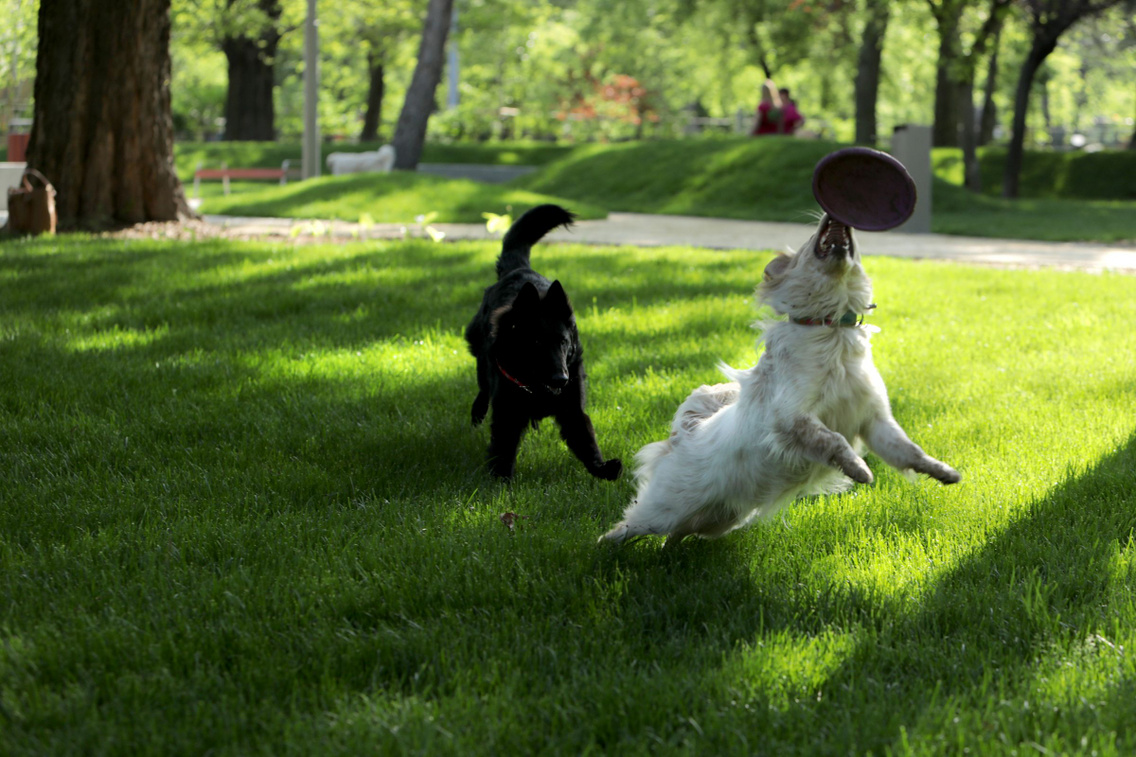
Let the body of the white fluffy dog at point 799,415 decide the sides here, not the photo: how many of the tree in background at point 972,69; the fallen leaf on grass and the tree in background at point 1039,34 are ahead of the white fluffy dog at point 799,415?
0

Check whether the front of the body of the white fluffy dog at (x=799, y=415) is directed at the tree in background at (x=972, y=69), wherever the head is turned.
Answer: no

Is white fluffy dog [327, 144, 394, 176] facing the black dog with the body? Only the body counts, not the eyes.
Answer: no

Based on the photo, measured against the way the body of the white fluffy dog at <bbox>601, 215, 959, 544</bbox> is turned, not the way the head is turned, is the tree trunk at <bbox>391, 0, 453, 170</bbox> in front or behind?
behind

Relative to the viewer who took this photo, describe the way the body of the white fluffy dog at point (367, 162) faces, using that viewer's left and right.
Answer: facing to the right of the viewer

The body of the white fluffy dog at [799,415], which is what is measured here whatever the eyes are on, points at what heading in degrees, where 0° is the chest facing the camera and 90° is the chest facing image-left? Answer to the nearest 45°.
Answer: approximately 315°

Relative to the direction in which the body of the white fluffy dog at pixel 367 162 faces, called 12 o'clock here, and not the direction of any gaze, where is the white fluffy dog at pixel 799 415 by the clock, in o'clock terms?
the white fluffy dog at pixel 799 415 is roughly at 3 o'clock from the white fluffy dog at pixel 367 162.

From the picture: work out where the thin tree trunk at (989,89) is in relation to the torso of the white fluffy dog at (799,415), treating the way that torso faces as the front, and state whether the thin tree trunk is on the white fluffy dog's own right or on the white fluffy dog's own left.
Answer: on the white fluffy dog's own left

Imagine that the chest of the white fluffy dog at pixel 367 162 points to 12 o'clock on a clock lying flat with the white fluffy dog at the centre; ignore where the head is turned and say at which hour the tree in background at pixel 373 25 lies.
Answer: The tree in background is roughly at 9 o'clock from the white fluffy dog.

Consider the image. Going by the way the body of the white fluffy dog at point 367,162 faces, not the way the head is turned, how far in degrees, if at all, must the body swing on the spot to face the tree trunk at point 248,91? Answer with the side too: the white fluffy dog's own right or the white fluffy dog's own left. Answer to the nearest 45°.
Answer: approximately 90° to the white fluffy dog's own left

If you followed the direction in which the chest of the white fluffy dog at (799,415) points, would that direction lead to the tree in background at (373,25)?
no

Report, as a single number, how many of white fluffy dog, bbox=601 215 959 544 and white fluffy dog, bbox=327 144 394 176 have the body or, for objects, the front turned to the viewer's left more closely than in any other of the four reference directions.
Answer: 0
